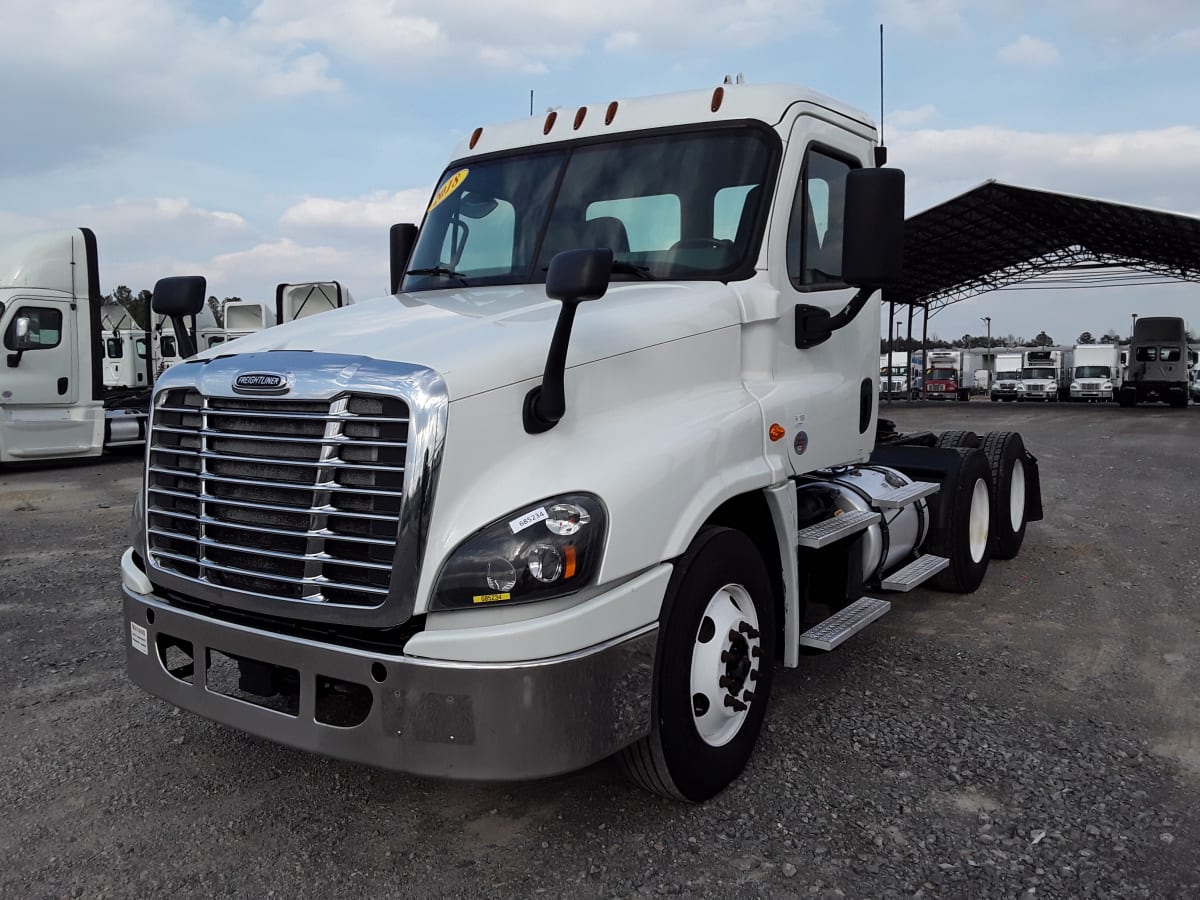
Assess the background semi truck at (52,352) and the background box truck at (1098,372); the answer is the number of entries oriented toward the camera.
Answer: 1

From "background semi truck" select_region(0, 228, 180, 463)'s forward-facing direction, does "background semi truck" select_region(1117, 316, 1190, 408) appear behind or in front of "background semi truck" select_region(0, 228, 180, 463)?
behind

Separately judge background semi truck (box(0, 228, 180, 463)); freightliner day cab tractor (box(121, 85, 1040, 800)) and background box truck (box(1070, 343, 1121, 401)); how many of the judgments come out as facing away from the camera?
0

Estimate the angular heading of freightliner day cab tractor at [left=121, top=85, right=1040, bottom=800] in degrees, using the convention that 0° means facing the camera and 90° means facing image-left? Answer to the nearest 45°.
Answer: approximately 45°

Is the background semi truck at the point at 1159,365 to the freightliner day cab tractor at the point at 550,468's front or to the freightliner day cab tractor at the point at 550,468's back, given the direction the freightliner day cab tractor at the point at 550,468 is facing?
to the back

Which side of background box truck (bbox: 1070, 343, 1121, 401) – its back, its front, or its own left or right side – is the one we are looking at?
front

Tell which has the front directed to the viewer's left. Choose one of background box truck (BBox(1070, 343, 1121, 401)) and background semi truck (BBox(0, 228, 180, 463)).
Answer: background semi truck (BBox(0, 228, 180, 463))

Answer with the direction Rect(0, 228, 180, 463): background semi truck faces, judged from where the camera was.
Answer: facing to the left of the viewer

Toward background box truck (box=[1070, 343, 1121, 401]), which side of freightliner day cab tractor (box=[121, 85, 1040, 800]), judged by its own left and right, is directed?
back
